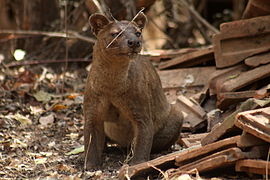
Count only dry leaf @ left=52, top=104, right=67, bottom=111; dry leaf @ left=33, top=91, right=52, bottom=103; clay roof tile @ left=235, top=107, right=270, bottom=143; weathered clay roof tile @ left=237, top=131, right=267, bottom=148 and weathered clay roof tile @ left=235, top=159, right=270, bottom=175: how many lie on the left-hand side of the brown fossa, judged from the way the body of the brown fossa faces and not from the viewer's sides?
3

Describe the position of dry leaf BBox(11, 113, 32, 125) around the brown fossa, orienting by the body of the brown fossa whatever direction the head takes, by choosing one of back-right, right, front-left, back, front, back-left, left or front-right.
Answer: right

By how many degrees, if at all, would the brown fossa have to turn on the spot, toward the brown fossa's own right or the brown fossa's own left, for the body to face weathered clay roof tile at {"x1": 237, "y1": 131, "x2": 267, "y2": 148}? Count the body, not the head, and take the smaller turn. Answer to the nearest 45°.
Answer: approximately 90° to the brown fossa's own left

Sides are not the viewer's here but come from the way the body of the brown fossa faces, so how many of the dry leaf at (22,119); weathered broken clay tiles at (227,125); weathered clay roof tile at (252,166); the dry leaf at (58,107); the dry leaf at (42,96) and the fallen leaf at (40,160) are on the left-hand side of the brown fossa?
2

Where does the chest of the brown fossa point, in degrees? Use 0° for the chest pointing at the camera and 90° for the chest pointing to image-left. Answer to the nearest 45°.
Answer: approximately 45°

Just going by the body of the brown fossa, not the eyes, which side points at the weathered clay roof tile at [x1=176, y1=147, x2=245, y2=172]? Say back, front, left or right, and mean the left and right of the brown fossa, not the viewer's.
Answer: left

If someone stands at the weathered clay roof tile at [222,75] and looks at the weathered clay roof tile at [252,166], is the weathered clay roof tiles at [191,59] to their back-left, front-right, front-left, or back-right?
back-right

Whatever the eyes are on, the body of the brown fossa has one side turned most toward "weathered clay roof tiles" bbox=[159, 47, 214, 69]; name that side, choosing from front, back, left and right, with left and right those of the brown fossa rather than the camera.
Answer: back

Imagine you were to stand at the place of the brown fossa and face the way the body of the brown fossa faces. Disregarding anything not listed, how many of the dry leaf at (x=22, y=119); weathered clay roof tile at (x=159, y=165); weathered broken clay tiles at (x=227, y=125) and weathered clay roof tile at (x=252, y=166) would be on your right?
1

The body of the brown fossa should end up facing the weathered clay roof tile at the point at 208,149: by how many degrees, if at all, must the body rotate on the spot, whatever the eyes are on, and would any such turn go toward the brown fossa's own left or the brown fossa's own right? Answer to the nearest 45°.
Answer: approximately 90° to the brown fossa's own left

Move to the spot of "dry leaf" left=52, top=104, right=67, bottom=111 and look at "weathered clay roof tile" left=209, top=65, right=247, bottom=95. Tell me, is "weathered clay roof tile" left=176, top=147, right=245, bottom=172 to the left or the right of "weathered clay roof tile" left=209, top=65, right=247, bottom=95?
right

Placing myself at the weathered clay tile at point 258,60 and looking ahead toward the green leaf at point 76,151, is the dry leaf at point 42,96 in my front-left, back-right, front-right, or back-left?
front-right

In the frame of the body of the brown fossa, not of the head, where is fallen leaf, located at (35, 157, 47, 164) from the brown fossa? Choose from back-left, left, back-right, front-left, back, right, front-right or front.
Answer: front-right

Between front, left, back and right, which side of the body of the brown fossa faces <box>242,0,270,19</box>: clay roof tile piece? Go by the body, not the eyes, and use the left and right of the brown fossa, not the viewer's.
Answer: back

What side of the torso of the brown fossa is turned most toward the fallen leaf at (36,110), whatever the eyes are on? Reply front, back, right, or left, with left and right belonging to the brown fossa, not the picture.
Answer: right
